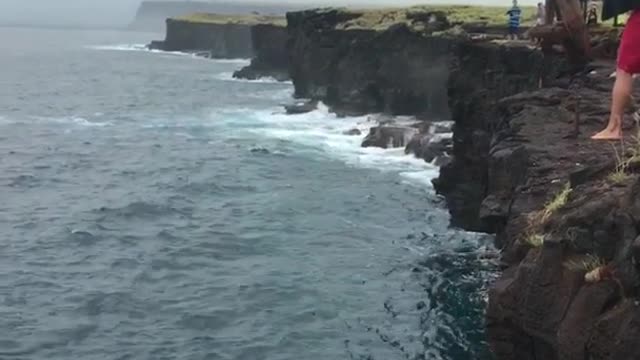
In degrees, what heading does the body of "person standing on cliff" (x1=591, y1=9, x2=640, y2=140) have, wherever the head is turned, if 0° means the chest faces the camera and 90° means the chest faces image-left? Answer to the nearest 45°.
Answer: approximately 90°
